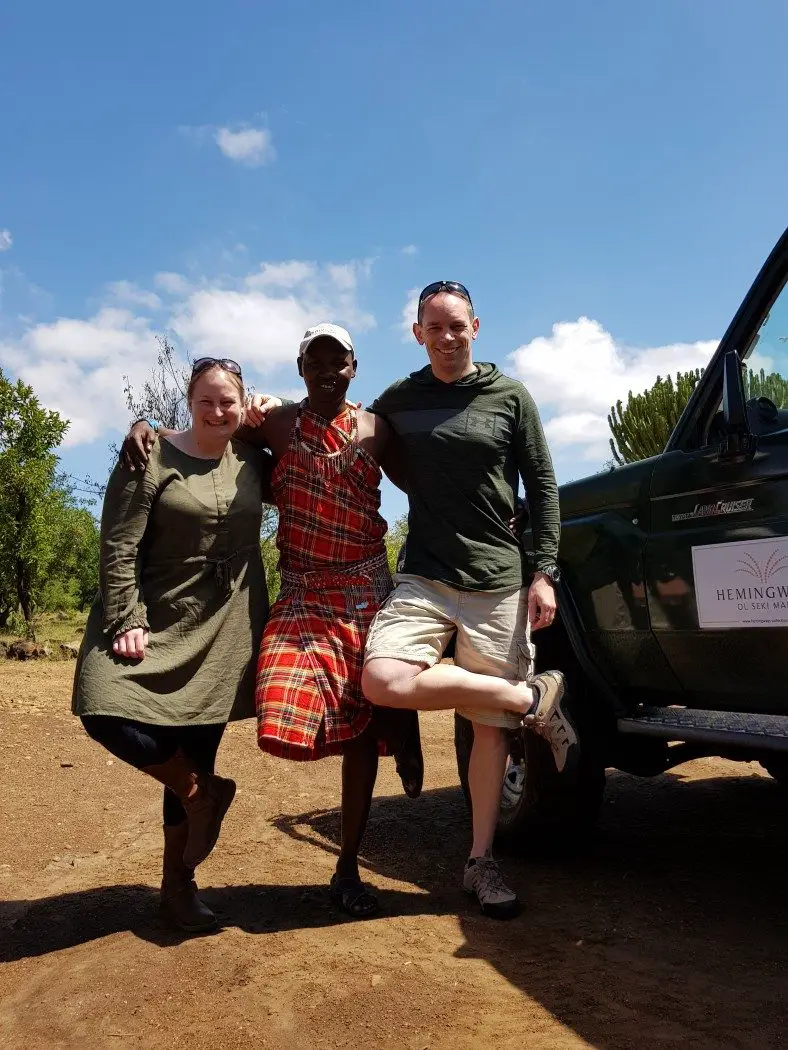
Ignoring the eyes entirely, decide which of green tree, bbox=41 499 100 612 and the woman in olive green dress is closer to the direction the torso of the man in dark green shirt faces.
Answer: the woman in olive green dress

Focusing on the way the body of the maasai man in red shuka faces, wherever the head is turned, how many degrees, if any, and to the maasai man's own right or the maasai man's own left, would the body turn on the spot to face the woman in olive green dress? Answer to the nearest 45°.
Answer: approximately 90° to the maasai man's own right

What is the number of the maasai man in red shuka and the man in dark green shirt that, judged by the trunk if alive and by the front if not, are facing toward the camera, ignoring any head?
2

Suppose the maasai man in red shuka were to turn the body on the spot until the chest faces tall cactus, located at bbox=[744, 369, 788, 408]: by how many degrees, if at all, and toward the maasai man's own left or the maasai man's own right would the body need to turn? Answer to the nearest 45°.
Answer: approximately 90° to the maasai man's own left

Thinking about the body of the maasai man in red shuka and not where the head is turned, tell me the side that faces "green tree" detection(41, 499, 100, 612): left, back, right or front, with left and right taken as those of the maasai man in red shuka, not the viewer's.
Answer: back

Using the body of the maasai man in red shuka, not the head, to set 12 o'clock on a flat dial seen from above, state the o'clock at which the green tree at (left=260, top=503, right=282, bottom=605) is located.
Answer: The green tree is roughly at 6 o'clock from the maasai man in red shuka.

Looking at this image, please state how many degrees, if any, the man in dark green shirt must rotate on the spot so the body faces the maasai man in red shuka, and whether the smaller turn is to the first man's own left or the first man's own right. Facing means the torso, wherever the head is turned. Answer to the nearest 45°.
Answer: approximately 90° to the first man's own right

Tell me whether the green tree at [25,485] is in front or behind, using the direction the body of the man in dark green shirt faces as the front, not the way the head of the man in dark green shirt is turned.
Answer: behind
